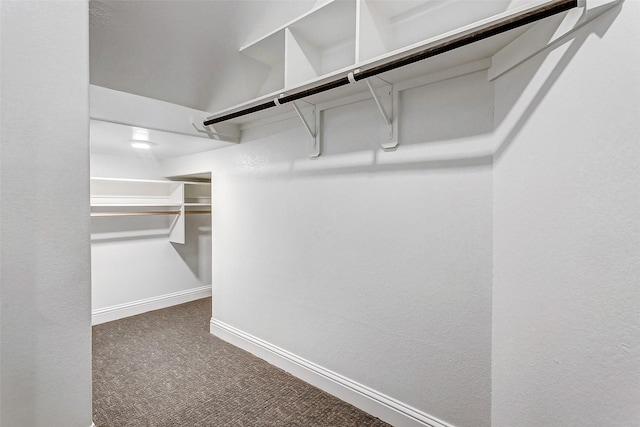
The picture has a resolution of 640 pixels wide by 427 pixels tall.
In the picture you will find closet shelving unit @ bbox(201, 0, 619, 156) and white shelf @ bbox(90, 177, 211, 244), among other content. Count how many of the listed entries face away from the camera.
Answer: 0

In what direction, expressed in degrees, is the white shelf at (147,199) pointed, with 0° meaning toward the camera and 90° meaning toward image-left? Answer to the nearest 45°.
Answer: approximately 315°

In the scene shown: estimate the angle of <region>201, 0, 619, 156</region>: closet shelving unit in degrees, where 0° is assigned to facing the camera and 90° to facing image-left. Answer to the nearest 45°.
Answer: approximately 45°

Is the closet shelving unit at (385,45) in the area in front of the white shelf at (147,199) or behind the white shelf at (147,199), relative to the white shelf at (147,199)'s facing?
in front

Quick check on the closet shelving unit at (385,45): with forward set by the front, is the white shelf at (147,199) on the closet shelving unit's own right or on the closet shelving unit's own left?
on the closet shelving unit's own right
